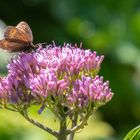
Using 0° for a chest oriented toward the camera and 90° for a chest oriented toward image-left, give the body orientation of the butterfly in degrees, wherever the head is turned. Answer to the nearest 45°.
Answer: approximately 270°
